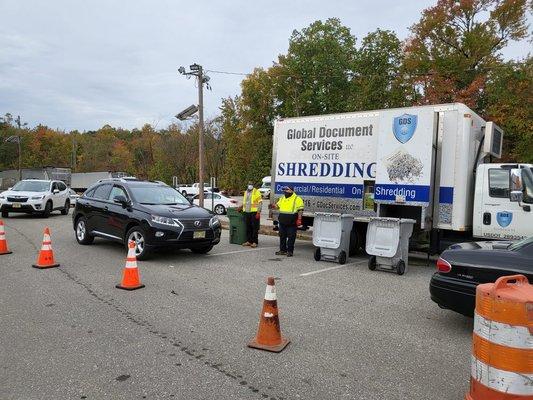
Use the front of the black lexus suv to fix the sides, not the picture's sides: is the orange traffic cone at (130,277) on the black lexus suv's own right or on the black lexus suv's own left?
on the black lexus suv's own right

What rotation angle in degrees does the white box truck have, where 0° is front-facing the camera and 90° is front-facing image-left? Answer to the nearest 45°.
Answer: approximately 315°

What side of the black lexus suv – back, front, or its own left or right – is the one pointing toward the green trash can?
left

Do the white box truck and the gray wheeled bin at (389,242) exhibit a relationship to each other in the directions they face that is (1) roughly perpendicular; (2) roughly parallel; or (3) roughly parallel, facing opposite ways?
roughly perpendicular

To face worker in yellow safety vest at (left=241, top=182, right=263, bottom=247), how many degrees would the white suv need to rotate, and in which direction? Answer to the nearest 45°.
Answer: approximately 90° to its left
